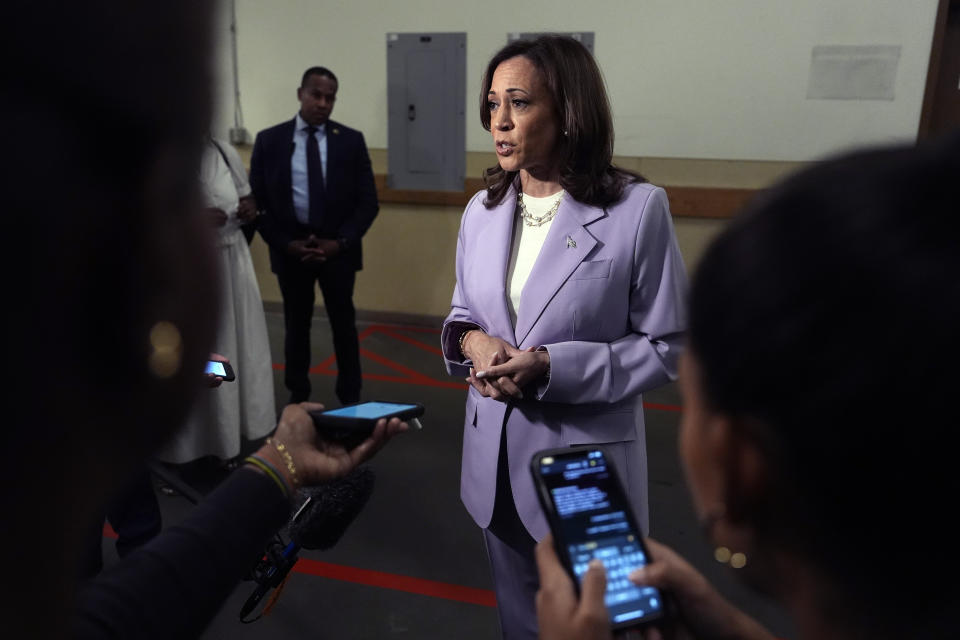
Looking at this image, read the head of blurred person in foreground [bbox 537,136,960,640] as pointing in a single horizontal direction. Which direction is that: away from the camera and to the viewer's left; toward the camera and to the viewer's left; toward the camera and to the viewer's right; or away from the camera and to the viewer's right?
away from the camera and to the viewer's left

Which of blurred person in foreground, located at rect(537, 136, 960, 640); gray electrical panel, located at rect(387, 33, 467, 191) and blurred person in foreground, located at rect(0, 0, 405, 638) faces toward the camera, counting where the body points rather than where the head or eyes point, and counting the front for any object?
the gray electrical panel

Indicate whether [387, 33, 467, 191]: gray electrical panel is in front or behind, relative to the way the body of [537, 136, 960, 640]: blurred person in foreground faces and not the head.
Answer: in front

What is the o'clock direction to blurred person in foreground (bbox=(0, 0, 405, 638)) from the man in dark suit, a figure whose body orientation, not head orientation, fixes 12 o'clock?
The blurred person in foreground is roughly at 12 o'clock from the man in dark suit.

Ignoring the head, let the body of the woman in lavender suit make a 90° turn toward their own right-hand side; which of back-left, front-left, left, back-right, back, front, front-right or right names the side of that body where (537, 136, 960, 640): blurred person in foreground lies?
back-left

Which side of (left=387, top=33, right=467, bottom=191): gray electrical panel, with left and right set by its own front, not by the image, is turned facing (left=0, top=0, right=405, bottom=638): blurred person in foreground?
front

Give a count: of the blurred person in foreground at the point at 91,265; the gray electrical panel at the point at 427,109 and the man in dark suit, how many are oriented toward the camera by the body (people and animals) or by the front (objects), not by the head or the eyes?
2

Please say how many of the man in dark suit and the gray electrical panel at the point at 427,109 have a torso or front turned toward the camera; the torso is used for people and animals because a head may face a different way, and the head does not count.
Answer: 2

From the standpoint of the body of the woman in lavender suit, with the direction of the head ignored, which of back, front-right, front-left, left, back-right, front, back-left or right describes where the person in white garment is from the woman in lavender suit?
right

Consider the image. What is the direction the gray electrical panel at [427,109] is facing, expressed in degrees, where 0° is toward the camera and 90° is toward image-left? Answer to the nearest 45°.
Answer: approximately 0°

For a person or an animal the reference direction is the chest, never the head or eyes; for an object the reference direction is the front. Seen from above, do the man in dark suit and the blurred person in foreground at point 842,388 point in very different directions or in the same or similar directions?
very different directions

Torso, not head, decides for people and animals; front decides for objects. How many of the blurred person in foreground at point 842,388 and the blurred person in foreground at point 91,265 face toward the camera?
0

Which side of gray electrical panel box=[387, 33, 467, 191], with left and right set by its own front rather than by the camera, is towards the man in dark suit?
front
